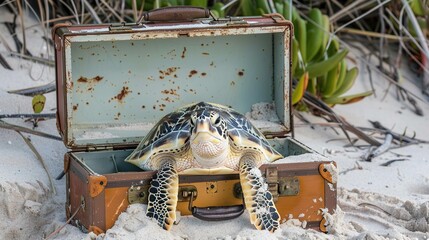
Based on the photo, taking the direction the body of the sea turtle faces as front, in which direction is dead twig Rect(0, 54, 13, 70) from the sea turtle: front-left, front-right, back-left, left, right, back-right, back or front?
back-right

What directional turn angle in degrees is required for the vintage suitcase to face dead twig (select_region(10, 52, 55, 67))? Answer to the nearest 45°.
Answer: approximately 135° to its right

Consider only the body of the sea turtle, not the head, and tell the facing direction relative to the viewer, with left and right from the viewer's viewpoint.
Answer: facing the viewer

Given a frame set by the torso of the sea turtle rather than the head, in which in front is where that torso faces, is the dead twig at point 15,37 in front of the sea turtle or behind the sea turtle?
behind

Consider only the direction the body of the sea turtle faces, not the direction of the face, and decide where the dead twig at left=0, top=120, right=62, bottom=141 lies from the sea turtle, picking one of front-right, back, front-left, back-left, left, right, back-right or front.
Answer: back-right

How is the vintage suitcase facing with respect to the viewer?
toward the camera

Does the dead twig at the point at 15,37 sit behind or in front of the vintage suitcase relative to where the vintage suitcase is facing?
behind

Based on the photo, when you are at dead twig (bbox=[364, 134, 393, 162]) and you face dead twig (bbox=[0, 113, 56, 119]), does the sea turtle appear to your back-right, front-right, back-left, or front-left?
front-left

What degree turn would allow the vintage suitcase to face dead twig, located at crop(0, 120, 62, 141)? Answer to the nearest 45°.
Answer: approximately 90° to its right
